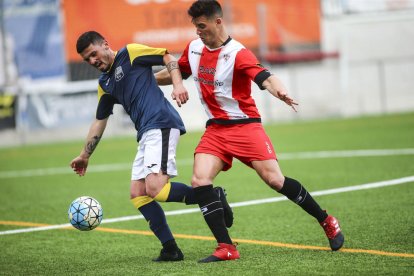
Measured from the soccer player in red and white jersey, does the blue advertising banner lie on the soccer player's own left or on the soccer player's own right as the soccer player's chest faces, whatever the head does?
on the soccer player's own right

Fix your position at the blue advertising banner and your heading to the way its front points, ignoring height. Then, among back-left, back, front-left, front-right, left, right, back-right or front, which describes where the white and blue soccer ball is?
front

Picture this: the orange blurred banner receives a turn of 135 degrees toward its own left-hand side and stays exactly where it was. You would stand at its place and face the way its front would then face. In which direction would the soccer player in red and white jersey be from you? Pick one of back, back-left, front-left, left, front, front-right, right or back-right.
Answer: back-right

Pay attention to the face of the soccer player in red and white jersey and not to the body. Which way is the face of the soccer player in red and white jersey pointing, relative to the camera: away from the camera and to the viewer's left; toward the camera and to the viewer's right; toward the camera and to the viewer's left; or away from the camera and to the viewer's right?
toward the camera and to the viewer's left

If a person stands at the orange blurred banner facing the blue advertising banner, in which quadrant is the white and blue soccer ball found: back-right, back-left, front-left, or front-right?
front-left

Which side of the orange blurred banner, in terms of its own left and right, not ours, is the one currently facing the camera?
front

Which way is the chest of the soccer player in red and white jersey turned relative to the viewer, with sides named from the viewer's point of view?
facing the viewer and to the left of the viewer

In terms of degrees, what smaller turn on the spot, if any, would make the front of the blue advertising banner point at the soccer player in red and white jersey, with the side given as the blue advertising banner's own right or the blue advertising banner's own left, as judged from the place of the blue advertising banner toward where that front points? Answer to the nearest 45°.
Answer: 0° — it already faces them

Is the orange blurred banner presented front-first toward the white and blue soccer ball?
yes

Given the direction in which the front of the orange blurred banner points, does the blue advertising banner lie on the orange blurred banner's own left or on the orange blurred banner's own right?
on the orange blurred banner's own right

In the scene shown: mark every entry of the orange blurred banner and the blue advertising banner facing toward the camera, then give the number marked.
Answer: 2

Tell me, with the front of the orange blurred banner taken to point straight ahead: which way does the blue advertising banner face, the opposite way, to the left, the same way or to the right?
the same way
